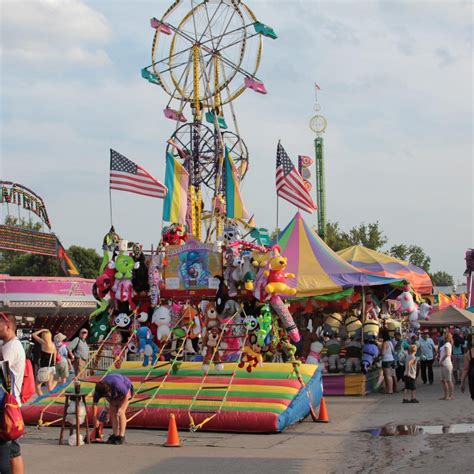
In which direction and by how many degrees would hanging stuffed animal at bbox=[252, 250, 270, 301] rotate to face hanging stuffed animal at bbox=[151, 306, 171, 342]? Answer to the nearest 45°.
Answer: approximately 90° to its right

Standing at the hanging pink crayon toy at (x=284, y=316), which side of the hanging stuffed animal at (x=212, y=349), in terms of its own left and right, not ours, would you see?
left

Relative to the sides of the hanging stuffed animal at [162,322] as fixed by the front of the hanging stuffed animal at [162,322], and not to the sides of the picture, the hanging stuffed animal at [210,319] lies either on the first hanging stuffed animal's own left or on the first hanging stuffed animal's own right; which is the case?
on the first hanging stuffed animal's own left

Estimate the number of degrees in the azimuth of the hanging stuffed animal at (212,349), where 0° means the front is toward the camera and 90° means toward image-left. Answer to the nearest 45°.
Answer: approximately 0°

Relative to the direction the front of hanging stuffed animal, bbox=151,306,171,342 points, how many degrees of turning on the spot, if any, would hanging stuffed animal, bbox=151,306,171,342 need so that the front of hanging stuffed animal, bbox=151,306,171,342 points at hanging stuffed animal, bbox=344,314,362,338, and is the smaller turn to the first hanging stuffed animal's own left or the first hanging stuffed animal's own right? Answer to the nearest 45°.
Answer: approximately 135° to the first hanging stuffed animal's own left

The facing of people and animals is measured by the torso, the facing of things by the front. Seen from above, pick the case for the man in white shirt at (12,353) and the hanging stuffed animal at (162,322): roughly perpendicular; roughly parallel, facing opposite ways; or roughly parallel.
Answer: roughly perpendicular

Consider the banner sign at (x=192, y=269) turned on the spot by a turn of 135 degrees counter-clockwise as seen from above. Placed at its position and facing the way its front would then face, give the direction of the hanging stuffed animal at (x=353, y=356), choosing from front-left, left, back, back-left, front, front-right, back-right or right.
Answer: front

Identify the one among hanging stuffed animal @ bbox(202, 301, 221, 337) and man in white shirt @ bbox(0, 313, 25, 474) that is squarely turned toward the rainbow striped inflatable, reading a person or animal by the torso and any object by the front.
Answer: the hanging stuffed animal

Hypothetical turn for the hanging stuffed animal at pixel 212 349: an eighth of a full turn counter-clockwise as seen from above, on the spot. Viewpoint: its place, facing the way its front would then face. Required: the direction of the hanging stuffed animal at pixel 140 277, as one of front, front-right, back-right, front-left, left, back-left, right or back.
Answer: back
